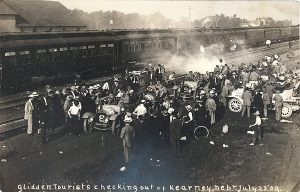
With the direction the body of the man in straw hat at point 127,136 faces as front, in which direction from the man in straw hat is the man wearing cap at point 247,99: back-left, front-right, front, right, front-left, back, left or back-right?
front-right

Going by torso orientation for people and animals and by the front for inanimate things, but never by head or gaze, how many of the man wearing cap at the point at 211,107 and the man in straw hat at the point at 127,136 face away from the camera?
2

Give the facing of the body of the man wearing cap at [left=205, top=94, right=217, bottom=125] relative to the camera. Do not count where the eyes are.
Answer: away from the camera

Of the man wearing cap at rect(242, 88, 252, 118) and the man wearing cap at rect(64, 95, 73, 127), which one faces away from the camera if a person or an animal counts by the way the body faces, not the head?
the man wearing cap at rect(242, 88, 252, 118)

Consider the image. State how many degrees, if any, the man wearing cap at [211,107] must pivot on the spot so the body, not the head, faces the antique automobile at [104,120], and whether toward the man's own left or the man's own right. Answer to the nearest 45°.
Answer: approximately 135° to the man's own left

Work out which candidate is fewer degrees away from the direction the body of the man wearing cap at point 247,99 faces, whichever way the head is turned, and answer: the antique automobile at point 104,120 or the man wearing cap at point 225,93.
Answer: the man wearing cap

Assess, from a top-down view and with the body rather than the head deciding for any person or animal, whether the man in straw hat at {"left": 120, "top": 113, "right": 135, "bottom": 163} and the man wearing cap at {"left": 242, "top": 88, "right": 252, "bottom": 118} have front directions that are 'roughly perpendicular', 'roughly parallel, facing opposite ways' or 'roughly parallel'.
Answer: roughly parallel
